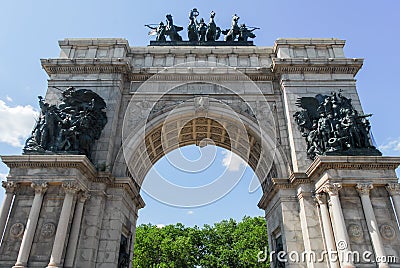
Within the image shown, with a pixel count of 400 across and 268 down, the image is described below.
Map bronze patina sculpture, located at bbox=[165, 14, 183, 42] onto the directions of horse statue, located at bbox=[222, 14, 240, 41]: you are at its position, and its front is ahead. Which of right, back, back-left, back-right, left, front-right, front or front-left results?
back-right

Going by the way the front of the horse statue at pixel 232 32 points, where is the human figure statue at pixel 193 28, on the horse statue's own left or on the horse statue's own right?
on the horse statue's own right

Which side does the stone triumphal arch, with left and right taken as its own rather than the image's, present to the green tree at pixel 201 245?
back

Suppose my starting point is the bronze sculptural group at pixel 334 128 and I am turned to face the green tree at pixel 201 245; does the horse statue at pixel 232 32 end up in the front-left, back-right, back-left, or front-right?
front-left

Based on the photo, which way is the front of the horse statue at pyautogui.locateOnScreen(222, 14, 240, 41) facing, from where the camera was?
facing the viewer and to the right of the viewer

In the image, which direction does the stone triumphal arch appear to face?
toward the camera
